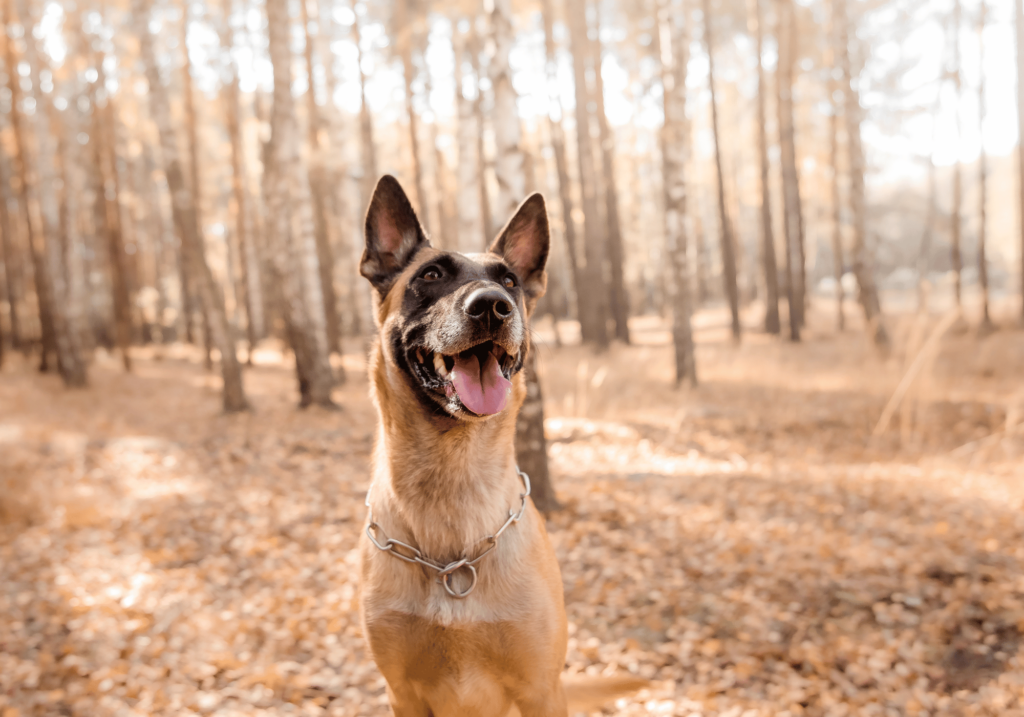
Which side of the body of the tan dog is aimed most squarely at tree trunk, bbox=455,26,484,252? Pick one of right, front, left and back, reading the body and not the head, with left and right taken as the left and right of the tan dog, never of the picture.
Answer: back

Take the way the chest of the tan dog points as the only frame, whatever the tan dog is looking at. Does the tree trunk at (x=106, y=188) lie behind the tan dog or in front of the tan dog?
behind

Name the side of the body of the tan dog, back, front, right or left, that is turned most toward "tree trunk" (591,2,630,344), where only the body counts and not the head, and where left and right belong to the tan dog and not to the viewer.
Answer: back

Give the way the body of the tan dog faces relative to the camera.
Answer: toward the camera

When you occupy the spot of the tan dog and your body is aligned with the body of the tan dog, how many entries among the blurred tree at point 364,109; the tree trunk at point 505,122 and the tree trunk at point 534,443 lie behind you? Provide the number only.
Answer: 3

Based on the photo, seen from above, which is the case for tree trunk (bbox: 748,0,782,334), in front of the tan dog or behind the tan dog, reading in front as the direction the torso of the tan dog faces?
behind

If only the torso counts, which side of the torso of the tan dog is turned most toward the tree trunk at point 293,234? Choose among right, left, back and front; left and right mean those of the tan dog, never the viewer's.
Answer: back

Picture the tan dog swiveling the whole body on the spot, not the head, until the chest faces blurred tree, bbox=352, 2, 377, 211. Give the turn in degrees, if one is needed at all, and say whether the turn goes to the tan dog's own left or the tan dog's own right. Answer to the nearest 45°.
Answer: approximately 180°

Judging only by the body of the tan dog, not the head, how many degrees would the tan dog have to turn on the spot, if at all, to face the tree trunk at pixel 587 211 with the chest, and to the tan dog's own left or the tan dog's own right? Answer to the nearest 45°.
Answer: approximately 180°
